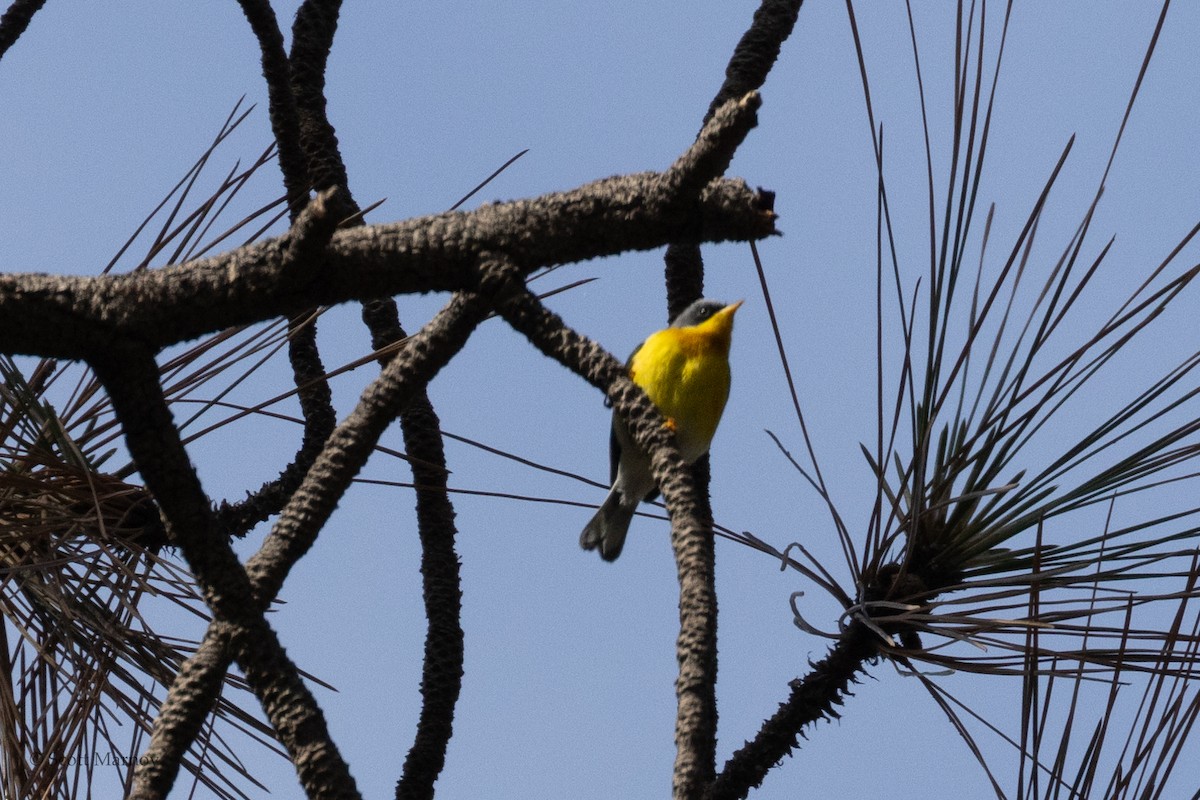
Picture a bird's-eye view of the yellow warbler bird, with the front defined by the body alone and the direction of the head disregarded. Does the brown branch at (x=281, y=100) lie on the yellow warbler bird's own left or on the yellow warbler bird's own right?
on the yellow warbler bird's own right

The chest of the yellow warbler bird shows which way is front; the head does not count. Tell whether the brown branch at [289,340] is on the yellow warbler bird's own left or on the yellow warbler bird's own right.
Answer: on the yellow warbler bird's own right

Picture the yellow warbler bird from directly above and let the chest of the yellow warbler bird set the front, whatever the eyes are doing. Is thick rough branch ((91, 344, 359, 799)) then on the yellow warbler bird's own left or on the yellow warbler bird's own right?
on the yellow warbler bird's own right

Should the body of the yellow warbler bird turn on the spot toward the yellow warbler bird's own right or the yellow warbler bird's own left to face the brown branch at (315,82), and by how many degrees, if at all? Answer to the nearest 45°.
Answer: approximately 90° to the yellow warbler bird's own right

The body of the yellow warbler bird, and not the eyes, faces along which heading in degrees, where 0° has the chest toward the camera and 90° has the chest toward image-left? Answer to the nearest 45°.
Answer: approximately 315°
